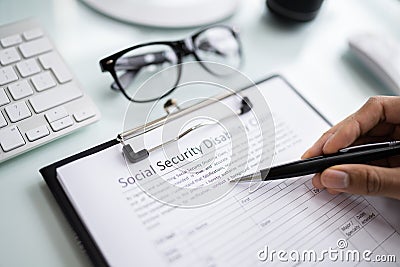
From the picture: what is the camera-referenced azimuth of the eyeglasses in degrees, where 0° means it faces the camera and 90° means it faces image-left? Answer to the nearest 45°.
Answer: approximately 315°

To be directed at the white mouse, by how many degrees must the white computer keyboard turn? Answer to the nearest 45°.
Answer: approximately 45° to its left

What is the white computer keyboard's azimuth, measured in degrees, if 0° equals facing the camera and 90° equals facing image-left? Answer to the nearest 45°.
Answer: approximately 315°

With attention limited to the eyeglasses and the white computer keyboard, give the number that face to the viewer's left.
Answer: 0
